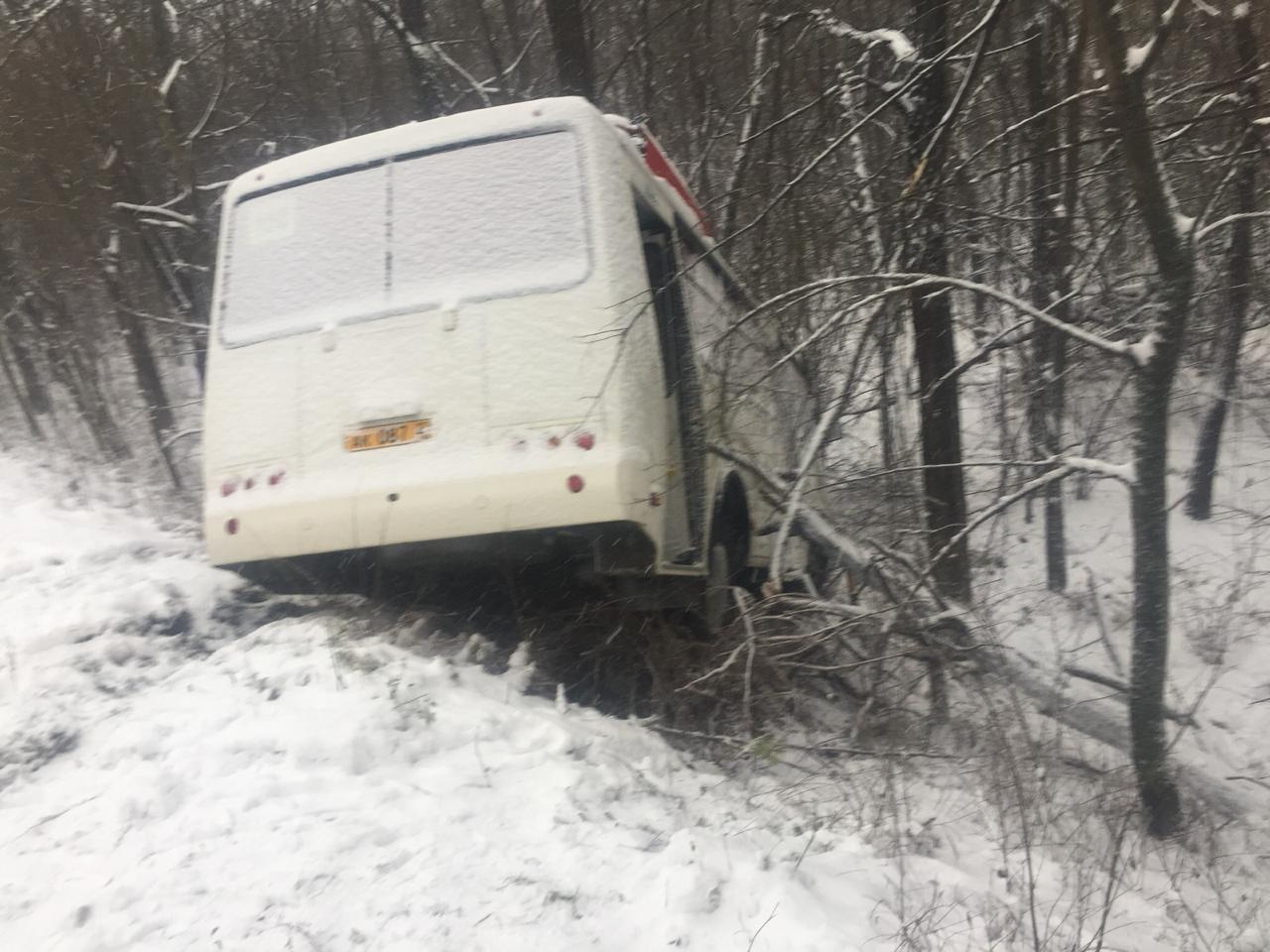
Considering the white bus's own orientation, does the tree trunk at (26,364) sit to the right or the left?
on its left

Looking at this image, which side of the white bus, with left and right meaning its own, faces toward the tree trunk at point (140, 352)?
left

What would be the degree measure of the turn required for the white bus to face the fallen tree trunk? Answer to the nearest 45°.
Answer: approximately 45° to its right

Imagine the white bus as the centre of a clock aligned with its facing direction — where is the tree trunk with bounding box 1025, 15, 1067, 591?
The tree trunk is roughly at 1 o'clock from the white bus.

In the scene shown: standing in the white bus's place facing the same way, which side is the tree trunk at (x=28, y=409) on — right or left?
on its left

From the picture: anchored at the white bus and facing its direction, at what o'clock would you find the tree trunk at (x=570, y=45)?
The tree trunk is roughly at 11 o'clock from the white bus.

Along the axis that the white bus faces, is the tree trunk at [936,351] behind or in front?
in front

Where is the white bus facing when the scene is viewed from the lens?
facing away from the viewer and to the right of the viewer

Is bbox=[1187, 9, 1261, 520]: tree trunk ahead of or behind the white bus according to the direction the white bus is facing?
ahead

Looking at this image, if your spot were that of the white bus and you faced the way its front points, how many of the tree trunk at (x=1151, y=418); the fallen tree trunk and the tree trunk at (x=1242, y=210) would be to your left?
0
